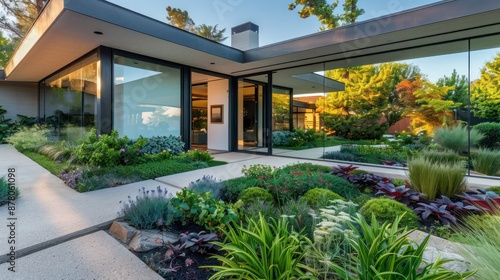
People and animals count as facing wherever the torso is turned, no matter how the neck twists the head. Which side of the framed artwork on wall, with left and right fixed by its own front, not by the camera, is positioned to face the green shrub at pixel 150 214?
front

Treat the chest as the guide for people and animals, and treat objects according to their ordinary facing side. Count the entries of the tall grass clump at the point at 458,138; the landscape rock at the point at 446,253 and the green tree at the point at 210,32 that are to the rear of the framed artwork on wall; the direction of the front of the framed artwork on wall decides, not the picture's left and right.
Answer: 1

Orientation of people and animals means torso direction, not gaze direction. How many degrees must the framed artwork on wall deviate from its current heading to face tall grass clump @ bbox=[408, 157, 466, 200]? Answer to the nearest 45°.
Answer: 0° — it already faces it

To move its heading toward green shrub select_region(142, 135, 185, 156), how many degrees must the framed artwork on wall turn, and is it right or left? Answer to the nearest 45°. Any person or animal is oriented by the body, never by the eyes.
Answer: approximately 45° to its right

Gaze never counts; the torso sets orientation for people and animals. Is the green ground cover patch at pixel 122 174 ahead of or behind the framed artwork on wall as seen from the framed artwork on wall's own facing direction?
ahead

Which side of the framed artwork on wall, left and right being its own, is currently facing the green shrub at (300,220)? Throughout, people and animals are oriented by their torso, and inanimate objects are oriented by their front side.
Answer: front

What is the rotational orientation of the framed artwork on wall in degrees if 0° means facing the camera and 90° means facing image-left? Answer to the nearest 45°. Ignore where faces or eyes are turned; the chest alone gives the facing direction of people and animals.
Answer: approximately 0°

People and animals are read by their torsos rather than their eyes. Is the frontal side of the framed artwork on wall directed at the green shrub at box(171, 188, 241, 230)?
yes

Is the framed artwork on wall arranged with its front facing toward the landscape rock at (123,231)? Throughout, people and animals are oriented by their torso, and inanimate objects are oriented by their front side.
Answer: yes

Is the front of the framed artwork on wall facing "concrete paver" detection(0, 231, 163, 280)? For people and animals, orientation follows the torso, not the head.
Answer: yes

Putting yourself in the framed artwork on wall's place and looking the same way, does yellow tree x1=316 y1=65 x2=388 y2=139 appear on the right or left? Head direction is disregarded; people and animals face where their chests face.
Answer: on its left

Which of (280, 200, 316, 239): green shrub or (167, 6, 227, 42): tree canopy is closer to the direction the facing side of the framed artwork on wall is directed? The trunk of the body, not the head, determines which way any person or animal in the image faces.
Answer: the green shrub

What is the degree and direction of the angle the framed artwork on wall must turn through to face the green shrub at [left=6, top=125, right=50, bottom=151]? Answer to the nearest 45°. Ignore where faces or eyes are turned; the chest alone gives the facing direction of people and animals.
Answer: approximately 90° to its right

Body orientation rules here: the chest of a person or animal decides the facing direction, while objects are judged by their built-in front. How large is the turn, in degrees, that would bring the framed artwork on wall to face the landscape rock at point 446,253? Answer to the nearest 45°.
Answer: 0° — it already faces it

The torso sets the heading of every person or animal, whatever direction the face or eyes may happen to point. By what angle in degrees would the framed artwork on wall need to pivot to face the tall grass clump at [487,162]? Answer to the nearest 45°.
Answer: approximately 45° to its left

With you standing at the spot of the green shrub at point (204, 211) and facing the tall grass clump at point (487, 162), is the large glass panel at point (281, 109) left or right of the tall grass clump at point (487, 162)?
left
